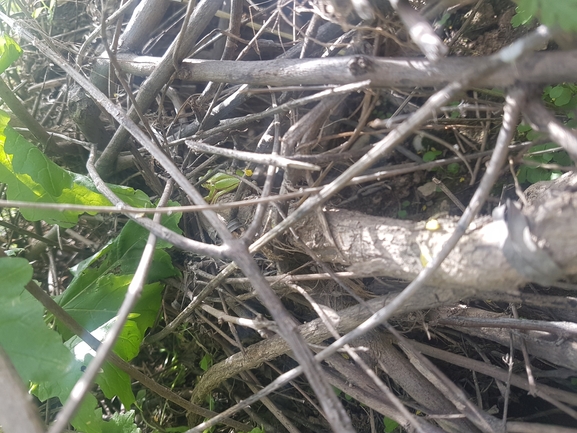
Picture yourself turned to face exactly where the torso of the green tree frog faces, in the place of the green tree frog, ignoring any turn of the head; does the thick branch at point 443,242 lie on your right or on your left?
on your left

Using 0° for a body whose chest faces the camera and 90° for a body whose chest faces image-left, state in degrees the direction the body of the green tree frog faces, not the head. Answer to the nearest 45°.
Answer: approximately 90°
